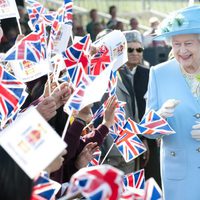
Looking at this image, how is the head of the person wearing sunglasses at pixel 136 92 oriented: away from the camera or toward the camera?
toward the camera

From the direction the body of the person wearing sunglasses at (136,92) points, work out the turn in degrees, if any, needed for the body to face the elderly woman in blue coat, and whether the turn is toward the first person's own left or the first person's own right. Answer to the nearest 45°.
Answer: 0° — they already face them

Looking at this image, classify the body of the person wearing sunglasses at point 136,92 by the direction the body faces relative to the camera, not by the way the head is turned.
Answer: toward the camera

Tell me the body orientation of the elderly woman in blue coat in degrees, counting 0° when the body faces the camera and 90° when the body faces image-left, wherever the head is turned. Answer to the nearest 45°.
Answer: approximately 0°

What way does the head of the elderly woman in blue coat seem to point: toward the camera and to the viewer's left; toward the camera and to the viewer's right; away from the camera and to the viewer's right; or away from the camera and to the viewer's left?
toward the camera and to the viewer's left
